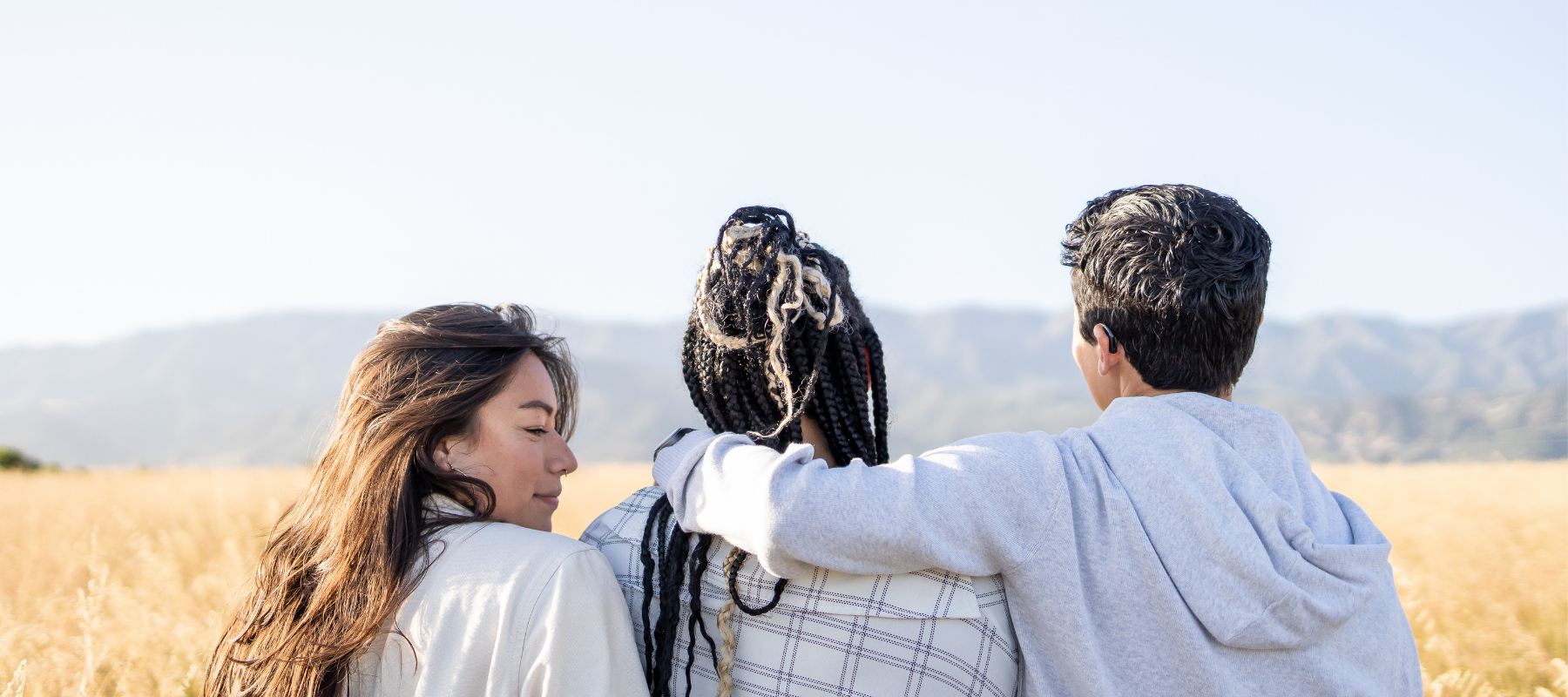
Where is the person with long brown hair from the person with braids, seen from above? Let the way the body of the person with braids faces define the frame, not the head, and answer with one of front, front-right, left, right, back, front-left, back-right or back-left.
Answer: left

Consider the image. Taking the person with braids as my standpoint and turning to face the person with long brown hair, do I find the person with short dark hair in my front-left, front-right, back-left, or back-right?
back-left

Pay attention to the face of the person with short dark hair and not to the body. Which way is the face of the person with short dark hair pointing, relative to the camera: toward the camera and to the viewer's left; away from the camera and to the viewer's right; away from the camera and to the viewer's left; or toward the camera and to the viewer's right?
away from the camera and to the viewer's left

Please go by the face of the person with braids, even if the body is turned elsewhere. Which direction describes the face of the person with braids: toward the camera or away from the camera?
away from the camera

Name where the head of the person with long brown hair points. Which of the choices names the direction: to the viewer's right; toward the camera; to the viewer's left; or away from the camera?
to the viewer's right

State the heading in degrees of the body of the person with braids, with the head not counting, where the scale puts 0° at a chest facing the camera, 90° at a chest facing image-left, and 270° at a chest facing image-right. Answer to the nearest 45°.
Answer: approximately 180°

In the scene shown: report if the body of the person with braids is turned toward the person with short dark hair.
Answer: no
